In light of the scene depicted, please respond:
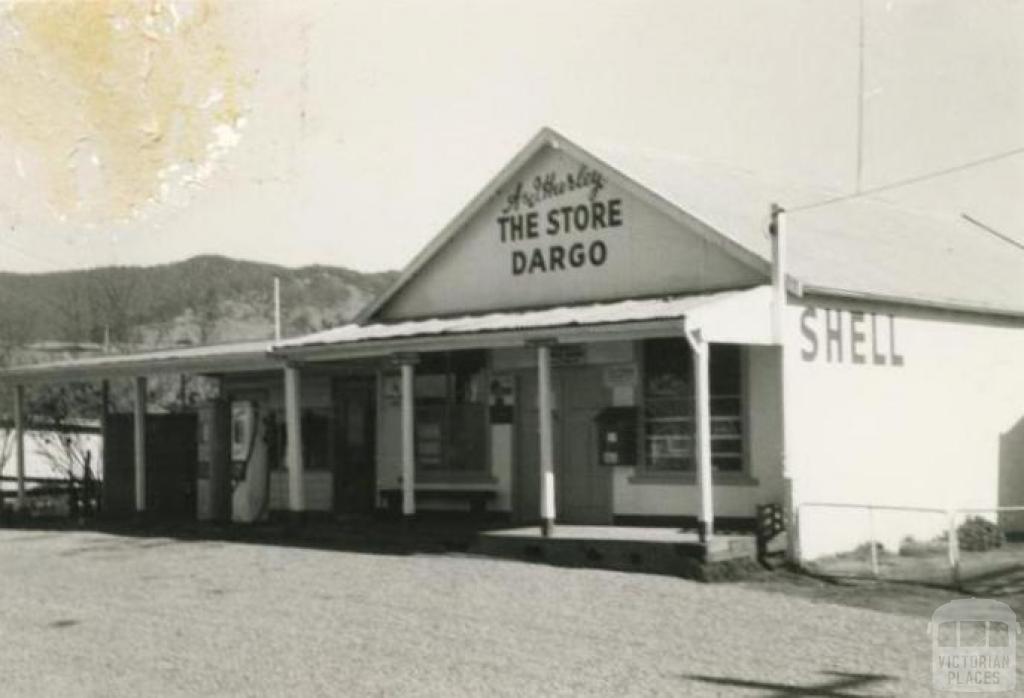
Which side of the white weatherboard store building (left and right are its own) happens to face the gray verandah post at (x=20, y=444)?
right

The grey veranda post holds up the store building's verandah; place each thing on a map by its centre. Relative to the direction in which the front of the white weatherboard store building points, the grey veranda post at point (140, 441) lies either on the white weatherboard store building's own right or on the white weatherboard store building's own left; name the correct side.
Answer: on the white weatherboard store building's own right

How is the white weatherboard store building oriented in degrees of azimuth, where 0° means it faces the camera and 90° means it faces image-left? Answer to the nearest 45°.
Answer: approximately 45°
